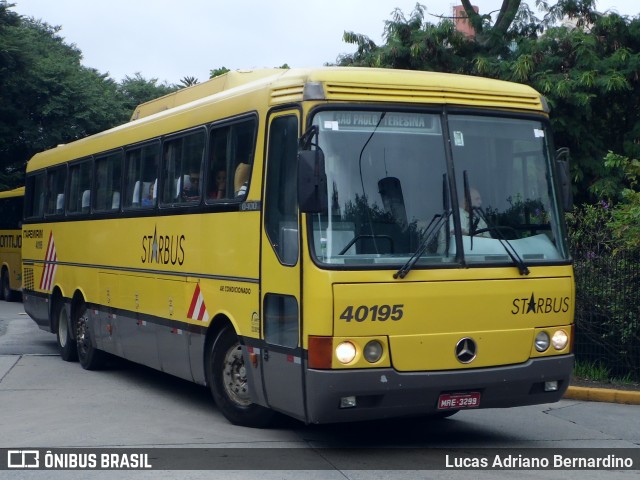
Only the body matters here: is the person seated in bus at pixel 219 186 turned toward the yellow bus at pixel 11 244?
no

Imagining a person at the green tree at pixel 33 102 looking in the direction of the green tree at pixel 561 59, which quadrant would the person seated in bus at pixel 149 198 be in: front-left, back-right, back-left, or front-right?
front-right

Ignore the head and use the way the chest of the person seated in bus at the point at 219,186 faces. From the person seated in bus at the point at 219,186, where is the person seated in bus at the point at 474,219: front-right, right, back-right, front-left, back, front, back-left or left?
front

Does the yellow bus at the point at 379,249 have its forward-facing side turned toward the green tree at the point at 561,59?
no

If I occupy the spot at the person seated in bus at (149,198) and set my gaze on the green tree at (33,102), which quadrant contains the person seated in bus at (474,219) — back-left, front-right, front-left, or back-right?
back-right

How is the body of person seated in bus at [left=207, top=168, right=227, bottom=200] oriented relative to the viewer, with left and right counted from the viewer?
facing the viewer and to the right of the viewer

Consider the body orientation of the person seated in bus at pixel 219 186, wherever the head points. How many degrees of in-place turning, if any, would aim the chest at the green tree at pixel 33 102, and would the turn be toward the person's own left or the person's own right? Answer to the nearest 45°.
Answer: approximately 135° to the person's own left

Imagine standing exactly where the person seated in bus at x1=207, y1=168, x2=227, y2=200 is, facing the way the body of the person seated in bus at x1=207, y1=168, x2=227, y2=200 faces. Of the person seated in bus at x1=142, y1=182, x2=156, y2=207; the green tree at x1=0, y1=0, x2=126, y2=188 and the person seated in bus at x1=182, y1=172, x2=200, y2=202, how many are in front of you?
0

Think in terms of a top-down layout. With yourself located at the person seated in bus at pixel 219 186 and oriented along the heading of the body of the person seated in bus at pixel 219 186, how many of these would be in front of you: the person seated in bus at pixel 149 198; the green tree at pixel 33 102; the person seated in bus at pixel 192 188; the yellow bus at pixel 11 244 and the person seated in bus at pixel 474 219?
1

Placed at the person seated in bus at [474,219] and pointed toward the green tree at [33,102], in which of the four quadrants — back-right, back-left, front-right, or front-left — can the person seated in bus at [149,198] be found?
front-left

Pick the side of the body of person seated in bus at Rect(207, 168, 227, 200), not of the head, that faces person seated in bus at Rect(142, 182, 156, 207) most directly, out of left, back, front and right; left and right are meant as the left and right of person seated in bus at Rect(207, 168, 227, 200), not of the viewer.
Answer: back
